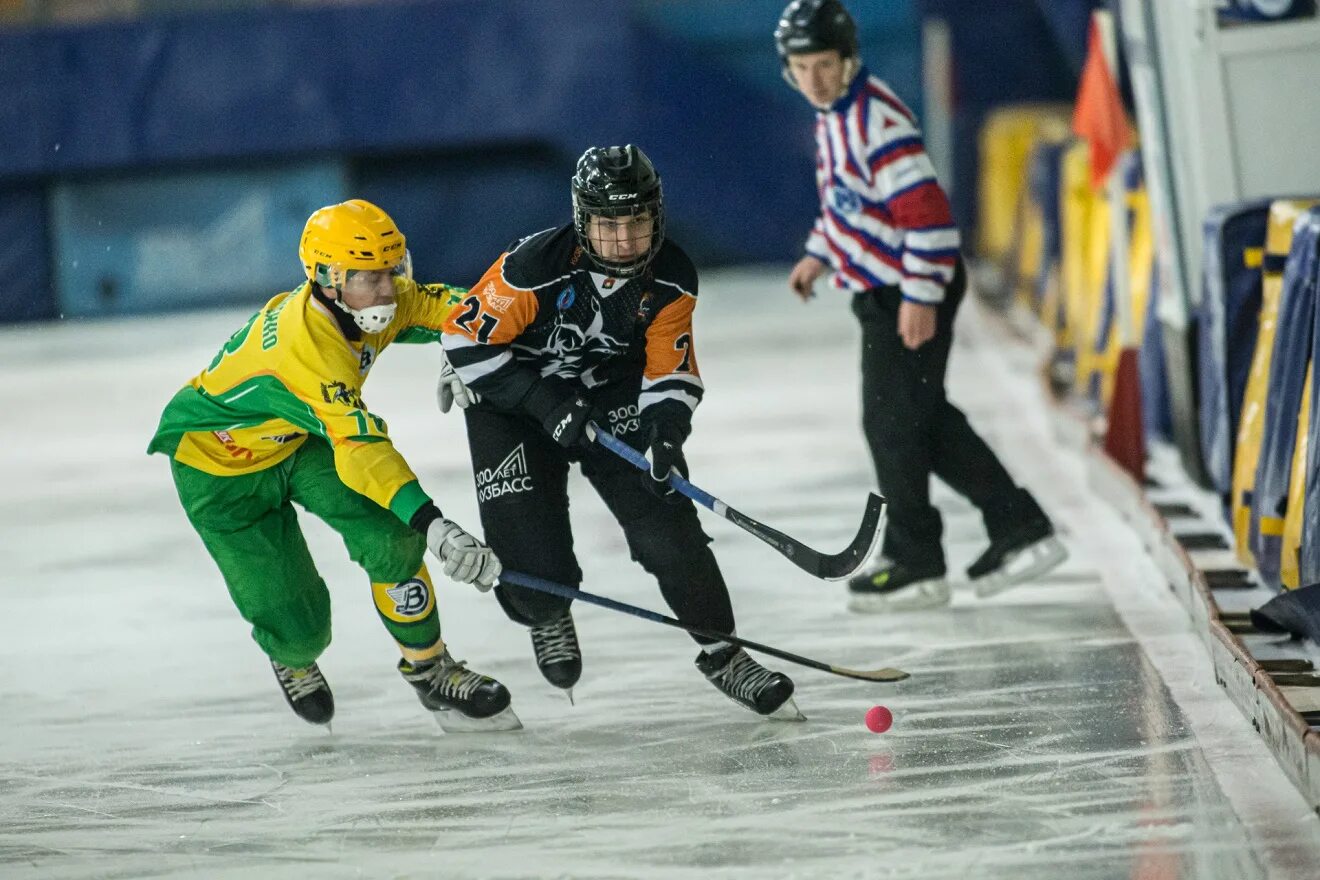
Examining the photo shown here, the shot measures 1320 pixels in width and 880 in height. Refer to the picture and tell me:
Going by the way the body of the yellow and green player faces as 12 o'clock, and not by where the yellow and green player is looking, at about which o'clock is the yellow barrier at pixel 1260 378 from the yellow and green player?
The yellow barrier is roughly at 10 o'clock from the yellow and green player.

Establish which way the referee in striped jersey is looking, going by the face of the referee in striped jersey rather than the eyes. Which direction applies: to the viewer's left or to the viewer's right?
to the viewer's left

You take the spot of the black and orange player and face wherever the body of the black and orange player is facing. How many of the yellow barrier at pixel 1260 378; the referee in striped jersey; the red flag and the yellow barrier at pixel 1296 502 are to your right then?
0

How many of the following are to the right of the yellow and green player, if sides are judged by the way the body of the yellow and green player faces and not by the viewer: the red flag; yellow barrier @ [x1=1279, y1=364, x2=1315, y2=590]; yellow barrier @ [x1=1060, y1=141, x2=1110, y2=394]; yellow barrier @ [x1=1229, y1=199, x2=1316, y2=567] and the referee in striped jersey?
0

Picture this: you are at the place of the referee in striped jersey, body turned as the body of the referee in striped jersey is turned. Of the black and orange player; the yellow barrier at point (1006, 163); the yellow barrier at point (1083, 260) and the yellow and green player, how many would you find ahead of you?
2

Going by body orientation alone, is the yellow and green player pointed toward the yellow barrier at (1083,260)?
no

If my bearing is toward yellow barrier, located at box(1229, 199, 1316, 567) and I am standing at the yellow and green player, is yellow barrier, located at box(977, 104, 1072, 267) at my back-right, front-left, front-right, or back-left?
front-left

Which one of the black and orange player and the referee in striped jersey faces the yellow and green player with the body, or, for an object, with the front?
the referee in striped jersey

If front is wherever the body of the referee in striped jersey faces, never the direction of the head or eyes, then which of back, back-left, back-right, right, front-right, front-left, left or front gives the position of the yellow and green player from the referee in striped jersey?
front

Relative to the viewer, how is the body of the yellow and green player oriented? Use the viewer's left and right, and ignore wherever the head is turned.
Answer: facing the viewer and to the right of the viewer

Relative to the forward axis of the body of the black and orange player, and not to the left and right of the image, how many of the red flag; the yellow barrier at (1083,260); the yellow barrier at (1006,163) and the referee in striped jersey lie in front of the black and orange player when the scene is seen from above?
0

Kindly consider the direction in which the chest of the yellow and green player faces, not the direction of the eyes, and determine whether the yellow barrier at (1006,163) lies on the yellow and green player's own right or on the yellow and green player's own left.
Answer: on the yellow and green player's own left

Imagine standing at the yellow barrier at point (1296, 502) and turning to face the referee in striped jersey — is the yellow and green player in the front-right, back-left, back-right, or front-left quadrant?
front-left

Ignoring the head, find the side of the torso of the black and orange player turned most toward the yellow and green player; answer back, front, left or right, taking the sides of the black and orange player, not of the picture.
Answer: right

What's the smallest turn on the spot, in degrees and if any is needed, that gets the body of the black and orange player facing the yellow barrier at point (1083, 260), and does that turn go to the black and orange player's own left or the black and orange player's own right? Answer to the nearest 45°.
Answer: approximately 135° to the black and orange player's own left

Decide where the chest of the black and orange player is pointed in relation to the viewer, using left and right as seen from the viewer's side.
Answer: facing the viewer

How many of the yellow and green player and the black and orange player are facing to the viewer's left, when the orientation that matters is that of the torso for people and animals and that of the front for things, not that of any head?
0

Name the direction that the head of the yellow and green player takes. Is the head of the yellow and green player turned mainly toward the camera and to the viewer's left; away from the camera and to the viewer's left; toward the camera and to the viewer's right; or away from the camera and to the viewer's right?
toward the camera and to the viewer's right

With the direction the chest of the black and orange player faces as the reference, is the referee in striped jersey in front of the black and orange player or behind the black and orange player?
behind

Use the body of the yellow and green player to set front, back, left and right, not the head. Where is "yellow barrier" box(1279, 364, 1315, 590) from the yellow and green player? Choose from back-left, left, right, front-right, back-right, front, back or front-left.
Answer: front-left

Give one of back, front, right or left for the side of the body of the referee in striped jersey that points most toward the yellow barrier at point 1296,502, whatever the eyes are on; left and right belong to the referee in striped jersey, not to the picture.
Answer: left
